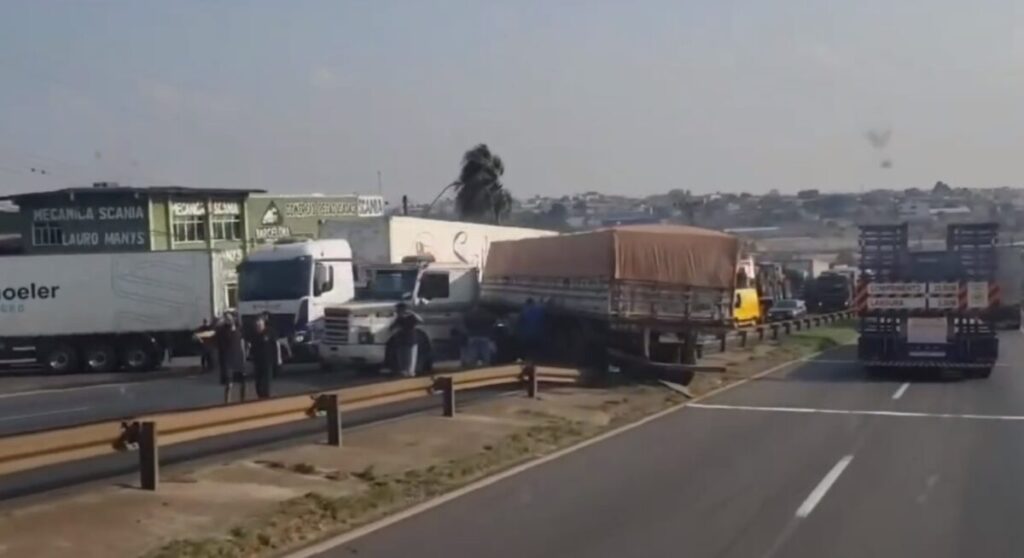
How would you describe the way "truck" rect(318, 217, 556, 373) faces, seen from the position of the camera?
facing the viewer and to the left of the viewer

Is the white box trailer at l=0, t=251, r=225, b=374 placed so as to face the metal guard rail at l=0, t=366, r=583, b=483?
no

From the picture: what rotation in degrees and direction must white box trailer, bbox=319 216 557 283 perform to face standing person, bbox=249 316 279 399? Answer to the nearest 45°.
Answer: approximately 45° to its left

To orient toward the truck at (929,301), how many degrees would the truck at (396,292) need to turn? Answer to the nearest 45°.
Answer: approximately 135° to its left

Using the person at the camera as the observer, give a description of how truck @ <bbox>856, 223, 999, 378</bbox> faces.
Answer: facing away from the viewer

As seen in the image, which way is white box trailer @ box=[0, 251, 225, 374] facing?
to the viewer's left

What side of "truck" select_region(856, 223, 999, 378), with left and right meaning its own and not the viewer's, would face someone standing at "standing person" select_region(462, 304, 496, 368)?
left

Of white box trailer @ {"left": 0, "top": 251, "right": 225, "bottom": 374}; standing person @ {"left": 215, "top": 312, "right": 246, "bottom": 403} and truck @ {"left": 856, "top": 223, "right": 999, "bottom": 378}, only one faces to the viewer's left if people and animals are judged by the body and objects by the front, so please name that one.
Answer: the white box trailer

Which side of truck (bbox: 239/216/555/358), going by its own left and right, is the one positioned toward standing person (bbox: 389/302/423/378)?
left
